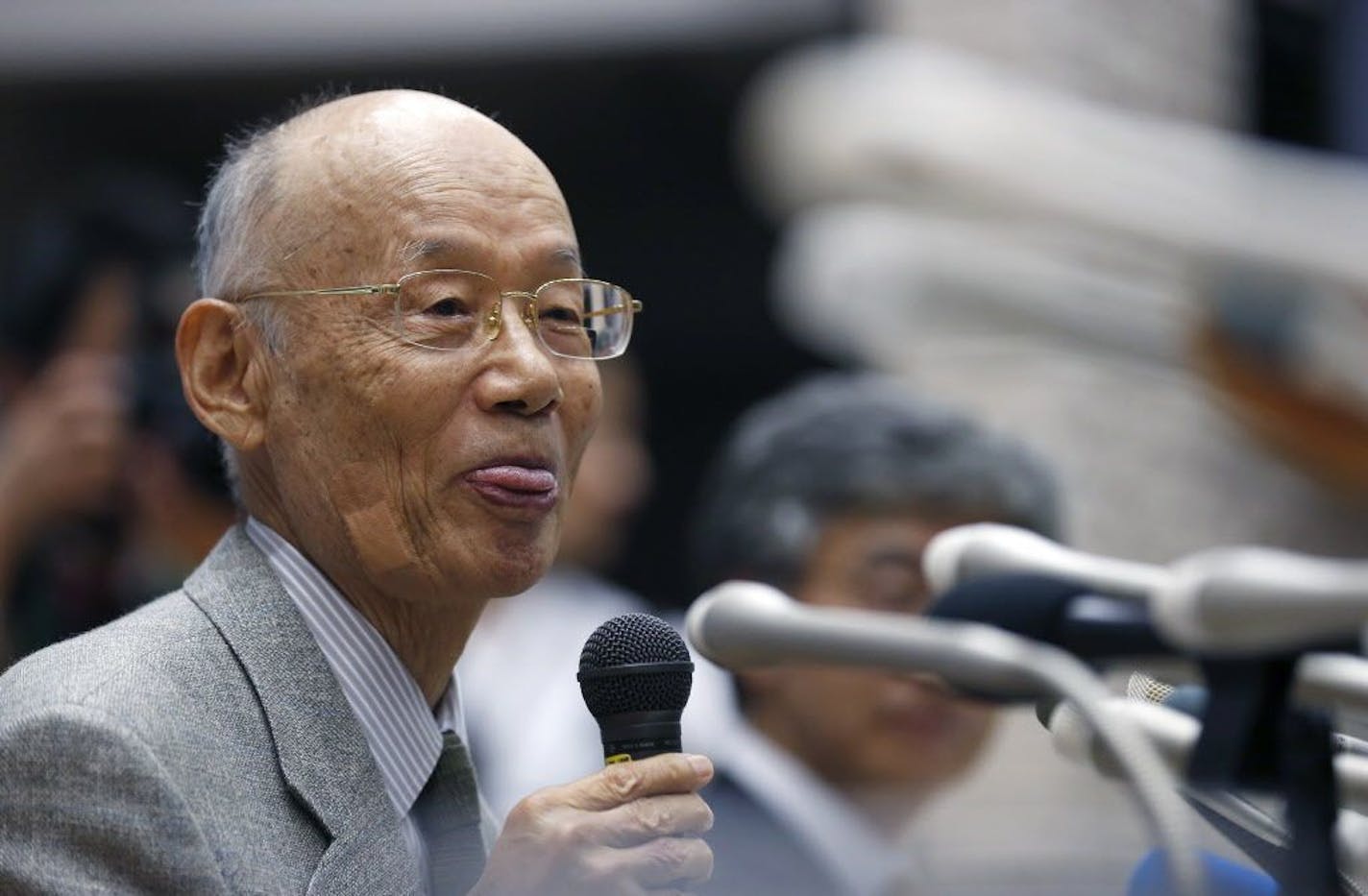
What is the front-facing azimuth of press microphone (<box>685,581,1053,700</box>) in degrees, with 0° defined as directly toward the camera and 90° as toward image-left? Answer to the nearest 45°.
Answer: approximately 90°

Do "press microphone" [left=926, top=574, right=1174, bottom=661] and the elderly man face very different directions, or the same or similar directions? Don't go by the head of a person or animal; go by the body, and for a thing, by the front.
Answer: very different directions

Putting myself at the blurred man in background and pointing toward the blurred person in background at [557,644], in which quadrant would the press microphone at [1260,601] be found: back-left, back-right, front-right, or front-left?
back-left

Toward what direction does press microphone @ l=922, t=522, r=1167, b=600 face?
to the viewer's left

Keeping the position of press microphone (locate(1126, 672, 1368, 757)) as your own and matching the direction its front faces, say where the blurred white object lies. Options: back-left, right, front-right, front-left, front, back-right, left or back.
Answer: right

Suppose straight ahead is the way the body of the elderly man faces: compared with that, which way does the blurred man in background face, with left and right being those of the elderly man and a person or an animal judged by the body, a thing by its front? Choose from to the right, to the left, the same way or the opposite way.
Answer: the same way

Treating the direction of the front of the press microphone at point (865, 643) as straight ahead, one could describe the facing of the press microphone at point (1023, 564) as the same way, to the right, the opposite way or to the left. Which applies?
the same way

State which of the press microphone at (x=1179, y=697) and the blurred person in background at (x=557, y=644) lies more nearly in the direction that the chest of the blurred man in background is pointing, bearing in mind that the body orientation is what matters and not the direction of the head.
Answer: the press microphone

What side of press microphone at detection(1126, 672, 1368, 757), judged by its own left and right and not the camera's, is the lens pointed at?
left

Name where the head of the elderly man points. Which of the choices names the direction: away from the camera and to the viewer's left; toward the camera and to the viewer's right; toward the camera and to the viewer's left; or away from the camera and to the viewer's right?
toward the camera and to the viewer's right
